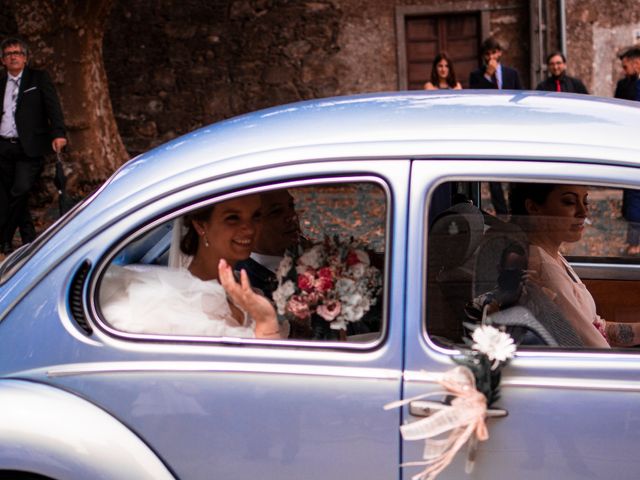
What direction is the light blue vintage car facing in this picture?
to the viewer's right

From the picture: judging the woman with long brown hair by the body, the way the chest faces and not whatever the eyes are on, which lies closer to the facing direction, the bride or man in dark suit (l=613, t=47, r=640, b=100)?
the bride

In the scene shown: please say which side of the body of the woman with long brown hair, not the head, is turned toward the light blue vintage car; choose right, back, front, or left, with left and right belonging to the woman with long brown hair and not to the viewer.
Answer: front

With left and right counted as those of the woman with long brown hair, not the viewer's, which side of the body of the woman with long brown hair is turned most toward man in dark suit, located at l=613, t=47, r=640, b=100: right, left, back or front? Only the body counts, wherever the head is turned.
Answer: left

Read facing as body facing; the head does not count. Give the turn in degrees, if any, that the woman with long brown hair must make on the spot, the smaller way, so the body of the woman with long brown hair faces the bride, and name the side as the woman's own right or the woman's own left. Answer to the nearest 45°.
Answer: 0° — they already face them

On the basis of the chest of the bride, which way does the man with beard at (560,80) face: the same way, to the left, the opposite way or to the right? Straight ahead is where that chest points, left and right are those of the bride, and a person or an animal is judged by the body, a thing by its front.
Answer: to the right

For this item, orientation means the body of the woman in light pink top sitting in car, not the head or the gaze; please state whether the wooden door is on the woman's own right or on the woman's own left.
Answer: on the woman's own left

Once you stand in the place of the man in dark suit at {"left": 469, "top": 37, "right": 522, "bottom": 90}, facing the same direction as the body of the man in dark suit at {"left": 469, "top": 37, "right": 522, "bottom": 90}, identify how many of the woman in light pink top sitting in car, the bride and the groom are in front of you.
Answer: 3

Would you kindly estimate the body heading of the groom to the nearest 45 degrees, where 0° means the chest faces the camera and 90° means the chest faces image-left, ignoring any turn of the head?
approximately 315°

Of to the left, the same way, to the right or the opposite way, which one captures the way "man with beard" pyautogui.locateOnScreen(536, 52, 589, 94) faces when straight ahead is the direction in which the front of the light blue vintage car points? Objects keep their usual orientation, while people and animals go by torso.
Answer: to the right
